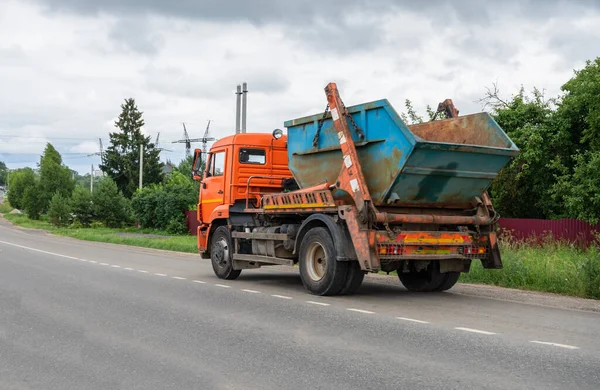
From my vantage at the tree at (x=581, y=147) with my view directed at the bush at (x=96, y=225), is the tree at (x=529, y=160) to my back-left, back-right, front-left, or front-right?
front-right

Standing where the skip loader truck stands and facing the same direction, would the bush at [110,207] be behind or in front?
in front

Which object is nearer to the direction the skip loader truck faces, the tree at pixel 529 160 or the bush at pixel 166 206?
the bush

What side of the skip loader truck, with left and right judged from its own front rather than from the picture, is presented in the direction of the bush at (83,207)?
front

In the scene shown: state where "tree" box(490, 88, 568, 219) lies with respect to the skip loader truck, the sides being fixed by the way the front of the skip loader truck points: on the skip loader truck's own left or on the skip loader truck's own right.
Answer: on the skip loader truck's own right

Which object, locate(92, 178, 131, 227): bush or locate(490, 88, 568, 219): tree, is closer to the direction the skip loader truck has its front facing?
the bush

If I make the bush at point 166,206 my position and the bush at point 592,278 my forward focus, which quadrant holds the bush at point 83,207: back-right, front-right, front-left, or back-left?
back-right

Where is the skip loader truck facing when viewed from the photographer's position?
facing away from the viewer and to the left of the viewer

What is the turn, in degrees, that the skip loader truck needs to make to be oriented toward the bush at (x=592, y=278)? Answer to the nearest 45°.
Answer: approximately 135° to its right

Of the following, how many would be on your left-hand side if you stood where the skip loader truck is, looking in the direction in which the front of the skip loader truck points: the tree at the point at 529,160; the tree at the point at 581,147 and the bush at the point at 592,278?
0

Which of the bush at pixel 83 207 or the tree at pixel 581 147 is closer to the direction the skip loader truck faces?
the bush

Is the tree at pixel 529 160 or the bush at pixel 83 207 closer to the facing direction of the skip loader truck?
the bush

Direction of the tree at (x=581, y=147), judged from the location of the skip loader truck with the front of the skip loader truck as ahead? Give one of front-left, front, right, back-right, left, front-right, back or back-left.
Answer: right
